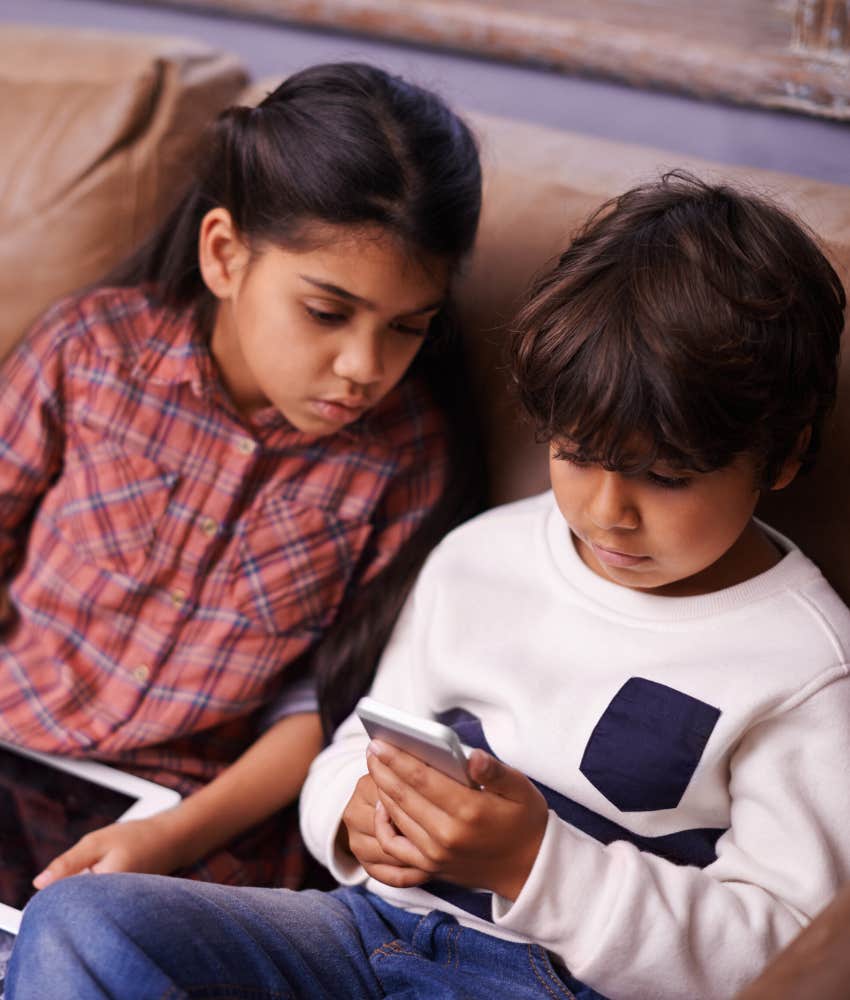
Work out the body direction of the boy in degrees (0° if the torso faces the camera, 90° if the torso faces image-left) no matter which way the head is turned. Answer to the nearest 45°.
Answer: approximately 45°

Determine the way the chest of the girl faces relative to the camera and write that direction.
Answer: toward the camera

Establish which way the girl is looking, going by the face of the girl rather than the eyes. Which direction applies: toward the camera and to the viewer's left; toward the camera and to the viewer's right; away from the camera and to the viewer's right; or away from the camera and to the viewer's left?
toward the camera and to the viewer's right

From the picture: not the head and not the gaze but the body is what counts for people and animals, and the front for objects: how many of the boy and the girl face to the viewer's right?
0

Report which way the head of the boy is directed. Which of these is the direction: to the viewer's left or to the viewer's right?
to the viewer's left
